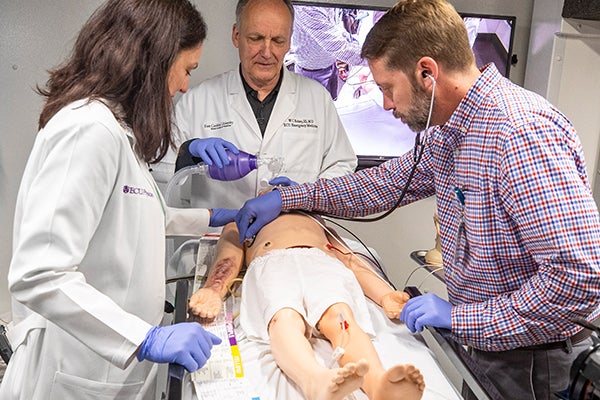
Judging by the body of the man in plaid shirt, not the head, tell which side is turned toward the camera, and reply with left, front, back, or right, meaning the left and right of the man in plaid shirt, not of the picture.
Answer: left

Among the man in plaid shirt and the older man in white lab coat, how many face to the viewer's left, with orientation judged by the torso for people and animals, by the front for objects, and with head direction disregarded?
1

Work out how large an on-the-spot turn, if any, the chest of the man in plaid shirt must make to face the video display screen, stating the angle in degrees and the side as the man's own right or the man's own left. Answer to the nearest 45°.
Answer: approximately 90° to the man's own right

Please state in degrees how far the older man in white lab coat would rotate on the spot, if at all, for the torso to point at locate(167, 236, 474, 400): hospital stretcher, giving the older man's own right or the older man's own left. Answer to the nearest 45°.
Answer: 0° — they already face it

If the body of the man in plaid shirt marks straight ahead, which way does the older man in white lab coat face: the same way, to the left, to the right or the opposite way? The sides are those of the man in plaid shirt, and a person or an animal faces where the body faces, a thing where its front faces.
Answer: to the left

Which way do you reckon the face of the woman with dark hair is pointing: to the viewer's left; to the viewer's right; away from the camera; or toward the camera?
to the viewer's right

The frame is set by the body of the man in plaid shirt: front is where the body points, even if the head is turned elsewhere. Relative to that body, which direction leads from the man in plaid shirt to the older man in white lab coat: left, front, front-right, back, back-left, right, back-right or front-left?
front-right

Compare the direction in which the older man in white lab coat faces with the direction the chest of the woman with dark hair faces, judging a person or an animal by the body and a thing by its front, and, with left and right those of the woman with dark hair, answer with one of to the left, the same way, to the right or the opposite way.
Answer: to the right

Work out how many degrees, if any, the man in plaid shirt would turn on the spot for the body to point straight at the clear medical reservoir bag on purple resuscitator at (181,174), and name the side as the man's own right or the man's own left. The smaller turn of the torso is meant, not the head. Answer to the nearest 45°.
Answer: approximately 45° to the man's own right

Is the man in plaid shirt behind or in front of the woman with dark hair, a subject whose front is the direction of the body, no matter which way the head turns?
in front

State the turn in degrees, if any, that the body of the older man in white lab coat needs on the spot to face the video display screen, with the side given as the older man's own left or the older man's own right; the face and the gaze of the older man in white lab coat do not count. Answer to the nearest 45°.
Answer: approximately 135° to the older man's own left

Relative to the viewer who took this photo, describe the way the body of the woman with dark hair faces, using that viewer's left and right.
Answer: facing to the right of the viewer

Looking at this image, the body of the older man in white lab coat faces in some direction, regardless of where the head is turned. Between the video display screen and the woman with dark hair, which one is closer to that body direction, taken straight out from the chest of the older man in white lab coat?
the woman with dark hair
